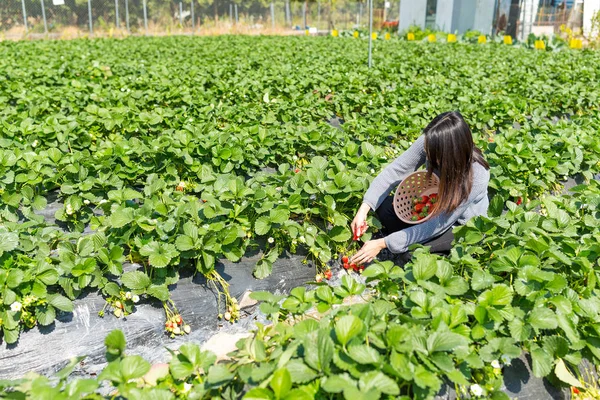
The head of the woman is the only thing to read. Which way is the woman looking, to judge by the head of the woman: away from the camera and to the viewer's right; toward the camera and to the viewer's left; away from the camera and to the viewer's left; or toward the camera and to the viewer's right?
away from the camera and to the viewer's left

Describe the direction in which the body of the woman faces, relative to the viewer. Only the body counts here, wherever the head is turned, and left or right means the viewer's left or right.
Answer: facing the viewer and to the left of the viewer

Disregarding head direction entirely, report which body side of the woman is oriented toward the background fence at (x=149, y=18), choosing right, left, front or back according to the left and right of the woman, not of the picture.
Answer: right
